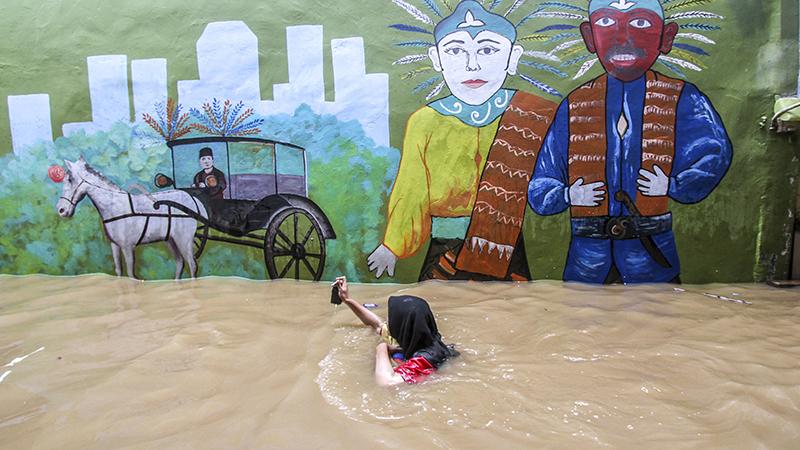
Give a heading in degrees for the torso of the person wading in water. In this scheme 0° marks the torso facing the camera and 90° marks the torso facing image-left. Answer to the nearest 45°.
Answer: approximately 90°
